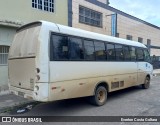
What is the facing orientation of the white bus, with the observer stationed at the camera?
facing away from the viewer and to the right of the viewer
